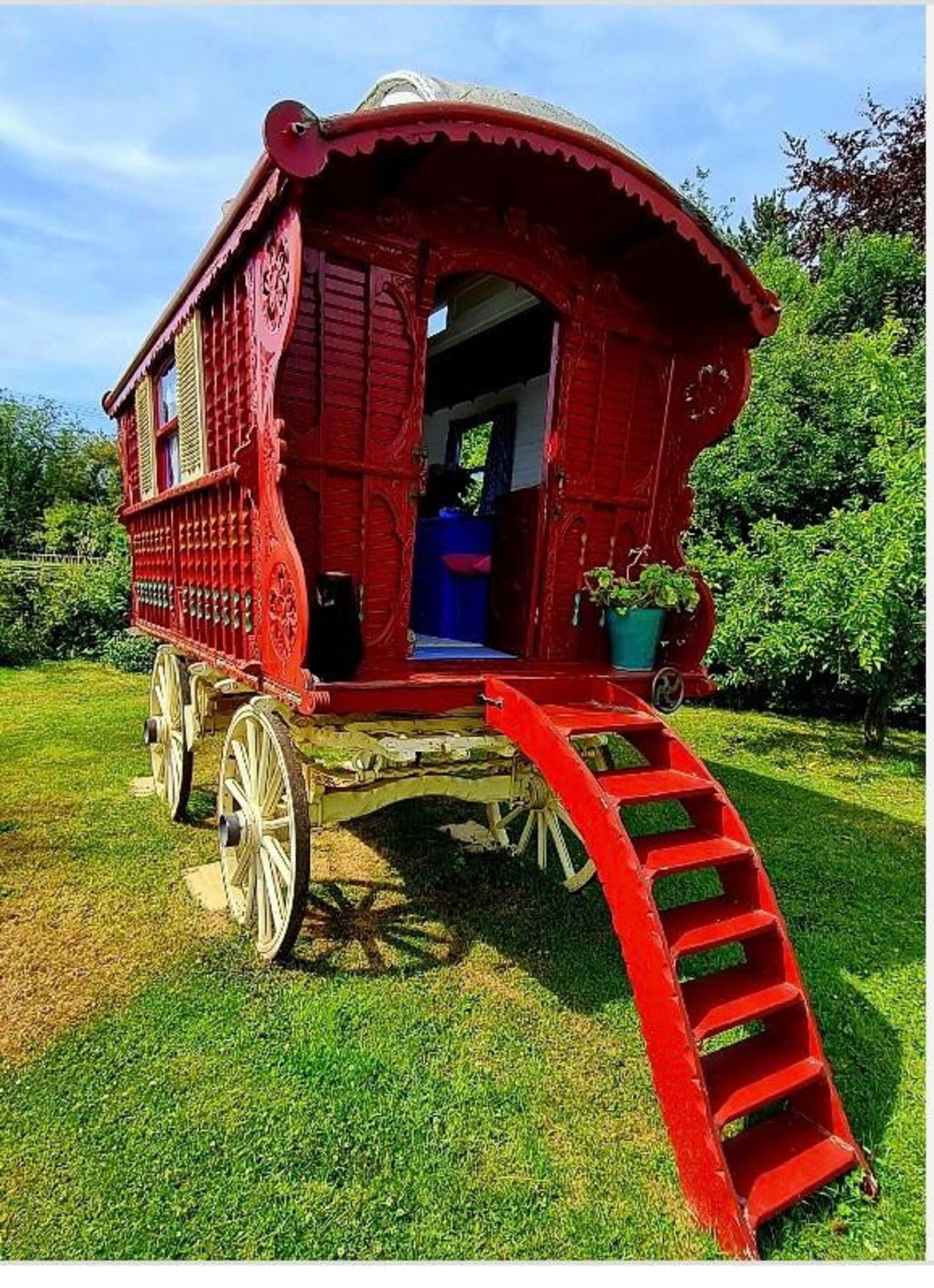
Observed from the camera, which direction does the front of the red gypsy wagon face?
facing the viewer and to the right of the viewer

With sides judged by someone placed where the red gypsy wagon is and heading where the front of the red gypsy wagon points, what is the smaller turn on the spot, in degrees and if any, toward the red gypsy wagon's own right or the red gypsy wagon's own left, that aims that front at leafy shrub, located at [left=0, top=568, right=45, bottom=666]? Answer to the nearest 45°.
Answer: approximately 180°

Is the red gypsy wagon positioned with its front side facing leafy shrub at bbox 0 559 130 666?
no

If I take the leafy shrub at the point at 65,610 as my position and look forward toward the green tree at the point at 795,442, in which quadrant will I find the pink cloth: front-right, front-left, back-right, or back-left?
front-right

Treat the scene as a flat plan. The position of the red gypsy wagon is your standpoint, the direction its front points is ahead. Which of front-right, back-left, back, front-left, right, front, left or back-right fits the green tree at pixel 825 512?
left

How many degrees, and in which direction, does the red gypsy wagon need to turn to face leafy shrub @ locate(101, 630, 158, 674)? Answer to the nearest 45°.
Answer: approximately 180°

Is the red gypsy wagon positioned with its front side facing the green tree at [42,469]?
no

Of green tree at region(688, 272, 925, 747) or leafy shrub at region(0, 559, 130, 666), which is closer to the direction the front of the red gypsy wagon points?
the green tree

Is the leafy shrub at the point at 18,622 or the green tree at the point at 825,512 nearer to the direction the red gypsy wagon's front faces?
the green tree
